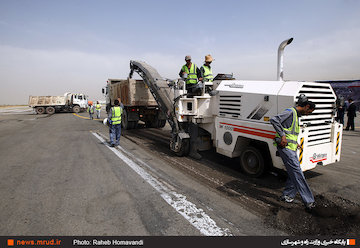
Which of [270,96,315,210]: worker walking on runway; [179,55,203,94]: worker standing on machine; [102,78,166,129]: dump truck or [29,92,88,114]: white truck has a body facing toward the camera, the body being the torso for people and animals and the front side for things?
the worker standing on machine

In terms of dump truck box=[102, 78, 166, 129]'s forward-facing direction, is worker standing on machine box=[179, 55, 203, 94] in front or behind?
behind

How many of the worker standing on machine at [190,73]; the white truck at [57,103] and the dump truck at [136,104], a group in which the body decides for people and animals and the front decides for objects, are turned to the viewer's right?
1

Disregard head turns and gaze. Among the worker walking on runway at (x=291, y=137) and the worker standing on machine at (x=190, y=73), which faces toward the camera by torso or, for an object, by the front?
the worker standing on machine

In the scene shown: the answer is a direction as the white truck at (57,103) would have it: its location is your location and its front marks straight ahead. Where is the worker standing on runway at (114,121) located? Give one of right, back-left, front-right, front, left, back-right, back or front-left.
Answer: right

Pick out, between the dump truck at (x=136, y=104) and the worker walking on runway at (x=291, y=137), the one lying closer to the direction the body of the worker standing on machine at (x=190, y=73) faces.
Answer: the worker walking on runway

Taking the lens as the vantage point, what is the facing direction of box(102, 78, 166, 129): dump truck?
facing away from the viewer and to the left of the viewer

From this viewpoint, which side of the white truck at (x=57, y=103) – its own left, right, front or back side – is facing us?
right

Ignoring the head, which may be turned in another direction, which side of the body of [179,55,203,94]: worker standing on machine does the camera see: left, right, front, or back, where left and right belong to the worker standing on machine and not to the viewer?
front

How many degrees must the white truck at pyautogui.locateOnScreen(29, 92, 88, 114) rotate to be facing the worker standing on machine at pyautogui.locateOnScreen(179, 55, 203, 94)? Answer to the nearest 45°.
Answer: approximately 90° to its right
